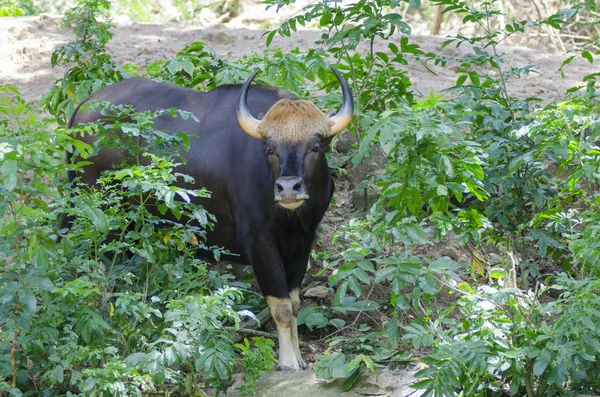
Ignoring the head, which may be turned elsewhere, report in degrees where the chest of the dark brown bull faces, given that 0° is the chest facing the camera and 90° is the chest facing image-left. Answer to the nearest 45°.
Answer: approximately 315°

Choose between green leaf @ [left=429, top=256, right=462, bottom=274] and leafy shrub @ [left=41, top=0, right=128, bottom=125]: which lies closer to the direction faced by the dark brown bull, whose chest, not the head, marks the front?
the green leaf

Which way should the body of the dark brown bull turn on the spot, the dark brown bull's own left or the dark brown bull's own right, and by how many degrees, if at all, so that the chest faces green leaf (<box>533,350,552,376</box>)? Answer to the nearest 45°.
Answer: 0° — it already faces it

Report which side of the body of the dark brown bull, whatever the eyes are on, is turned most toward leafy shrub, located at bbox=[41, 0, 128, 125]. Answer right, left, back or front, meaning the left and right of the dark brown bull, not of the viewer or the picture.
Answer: back
